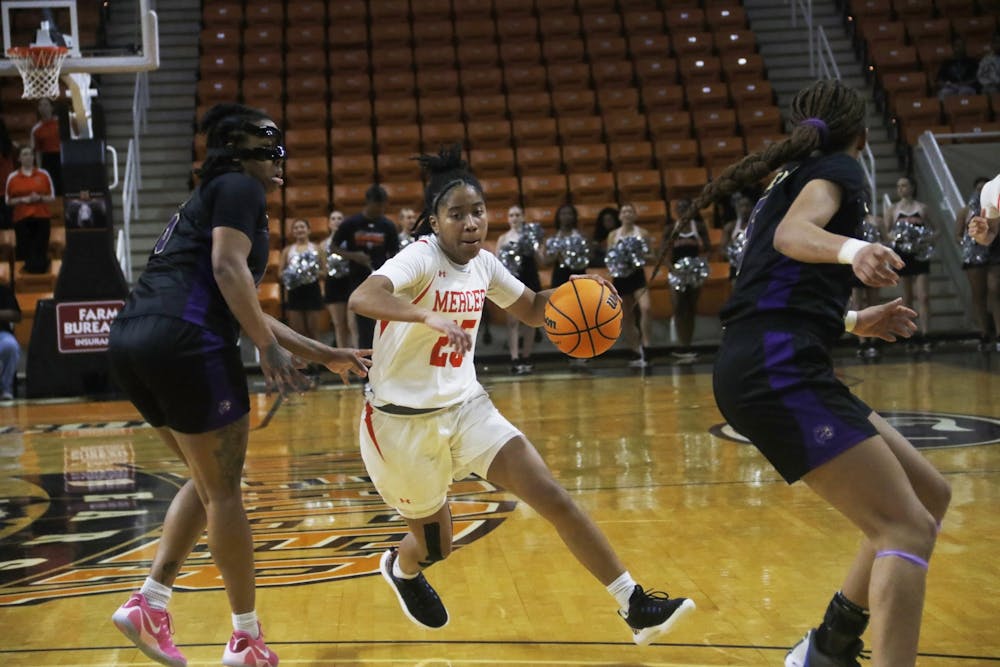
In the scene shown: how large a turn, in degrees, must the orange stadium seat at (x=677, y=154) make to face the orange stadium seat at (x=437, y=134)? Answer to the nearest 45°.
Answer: approximately 90° to its right

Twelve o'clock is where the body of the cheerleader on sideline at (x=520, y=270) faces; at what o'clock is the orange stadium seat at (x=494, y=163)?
The orange stadium seat is roughly at 6 o'clock from the cheerleader on sideline.

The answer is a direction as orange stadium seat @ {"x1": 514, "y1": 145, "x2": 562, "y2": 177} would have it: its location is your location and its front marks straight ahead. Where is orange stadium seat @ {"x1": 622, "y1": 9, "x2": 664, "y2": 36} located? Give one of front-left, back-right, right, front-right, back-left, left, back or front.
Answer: back-left

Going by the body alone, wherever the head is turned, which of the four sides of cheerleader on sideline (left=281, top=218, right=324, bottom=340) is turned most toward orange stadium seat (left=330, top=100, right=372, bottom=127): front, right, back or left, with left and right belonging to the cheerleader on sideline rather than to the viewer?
back

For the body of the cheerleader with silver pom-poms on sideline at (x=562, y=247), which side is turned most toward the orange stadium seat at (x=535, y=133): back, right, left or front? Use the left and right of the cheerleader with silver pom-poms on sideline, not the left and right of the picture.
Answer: back

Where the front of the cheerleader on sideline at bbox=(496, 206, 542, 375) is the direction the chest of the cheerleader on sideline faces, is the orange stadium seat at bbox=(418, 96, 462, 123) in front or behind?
behind
